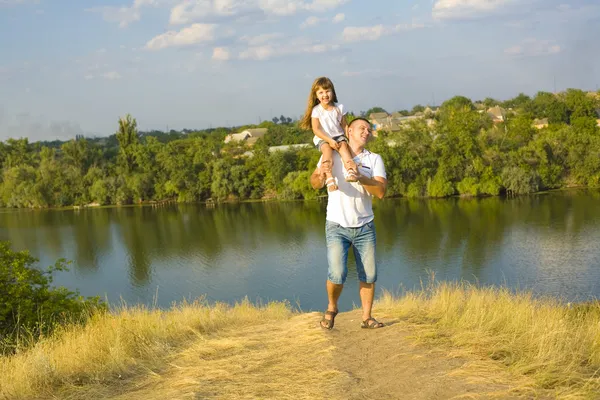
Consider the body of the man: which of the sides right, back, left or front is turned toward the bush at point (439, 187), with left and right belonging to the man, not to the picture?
back

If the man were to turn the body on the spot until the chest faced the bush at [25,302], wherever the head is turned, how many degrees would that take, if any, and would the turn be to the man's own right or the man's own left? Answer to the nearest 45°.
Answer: approximately 135° to the man's own right

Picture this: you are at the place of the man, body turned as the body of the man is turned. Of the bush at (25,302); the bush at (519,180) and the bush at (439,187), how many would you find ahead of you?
0

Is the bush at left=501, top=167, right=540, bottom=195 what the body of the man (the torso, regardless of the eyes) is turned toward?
no

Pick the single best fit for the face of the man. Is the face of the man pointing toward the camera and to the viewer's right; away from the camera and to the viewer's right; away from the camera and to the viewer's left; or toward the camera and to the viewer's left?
toward the camera and to the viewer's right

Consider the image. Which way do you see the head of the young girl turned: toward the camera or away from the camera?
toward the camera
